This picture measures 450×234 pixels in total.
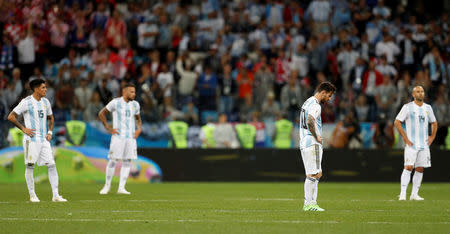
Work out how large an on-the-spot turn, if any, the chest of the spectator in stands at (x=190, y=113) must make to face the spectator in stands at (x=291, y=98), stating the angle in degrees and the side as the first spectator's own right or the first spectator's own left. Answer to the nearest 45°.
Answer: approximately 90° to the first spectator's own left

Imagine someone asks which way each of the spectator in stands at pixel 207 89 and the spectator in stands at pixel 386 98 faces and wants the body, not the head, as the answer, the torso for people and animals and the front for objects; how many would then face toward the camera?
2

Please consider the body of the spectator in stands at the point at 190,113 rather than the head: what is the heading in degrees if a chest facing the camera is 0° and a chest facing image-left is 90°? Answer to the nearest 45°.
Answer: approximately 0°

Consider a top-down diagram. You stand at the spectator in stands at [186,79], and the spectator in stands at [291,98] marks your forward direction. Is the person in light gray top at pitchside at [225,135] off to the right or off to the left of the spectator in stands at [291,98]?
right
